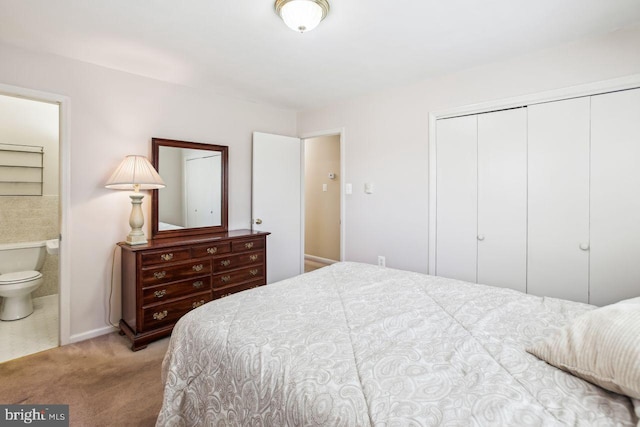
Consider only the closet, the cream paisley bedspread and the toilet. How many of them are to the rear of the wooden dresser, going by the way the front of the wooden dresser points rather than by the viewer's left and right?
1

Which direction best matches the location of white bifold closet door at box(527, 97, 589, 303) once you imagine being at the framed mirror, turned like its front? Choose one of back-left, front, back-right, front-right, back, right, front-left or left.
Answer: front

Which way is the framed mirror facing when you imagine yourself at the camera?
facing the viewer and to the right of the viewer

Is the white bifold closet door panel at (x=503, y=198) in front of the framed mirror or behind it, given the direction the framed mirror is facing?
in front

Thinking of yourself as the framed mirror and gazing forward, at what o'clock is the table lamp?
The table lamp is roughly at 3 o'clock from the framed mirror.

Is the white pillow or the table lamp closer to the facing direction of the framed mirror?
the white pillow

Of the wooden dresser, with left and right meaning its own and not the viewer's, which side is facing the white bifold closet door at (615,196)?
front

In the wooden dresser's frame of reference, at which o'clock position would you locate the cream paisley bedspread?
The cream paisley bedspread is roughly at 1 o'clock from the wooden dresser.

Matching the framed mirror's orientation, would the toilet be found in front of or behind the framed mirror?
behind

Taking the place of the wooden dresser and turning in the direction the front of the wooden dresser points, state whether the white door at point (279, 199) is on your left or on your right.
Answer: on your left

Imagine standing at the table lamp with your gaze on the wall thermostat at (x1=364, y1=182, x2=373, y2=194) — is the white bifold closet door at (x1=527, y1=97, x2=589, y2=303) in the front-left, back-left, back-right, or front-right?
front-right

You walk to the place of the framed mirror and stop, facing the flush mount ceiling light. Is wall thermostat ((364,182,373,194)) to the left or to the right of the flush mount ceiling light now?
left

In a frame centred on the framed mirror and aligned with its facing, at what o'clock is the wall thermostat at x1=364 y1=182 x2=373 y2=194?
The wall thermostat is roughly at 11 o'clock from the framed mirror.

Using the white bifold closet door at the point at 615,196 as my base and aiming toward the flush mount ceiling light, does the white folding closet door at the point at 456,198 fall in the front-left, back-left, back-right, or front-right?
front-right

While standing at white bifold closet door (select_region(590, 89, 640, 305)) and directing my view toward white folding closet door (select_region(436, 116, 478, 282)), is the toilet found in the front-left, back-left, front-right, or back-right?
front-left

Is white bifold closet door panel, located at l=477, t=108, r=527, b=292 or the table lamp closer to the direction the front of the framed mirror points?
the white bifold closet door panel

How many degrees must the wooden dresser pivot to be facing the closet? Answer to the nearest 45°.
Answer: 0° — it already faces it
